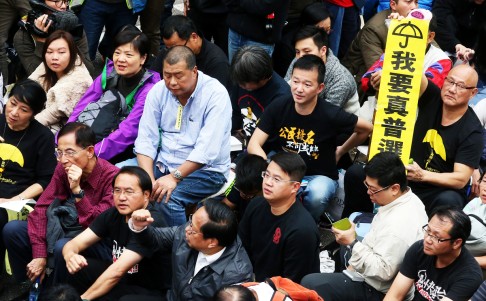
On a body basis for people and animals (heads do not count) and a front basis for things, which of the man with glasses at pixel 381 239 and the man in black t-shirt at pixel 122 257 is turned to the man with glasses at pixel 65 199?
the man with glasses at pixel 381 239

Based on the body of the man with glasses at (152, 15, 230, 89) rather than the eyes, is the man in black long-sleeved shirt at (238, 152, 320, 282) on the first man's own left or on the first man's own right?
on the first man's own left

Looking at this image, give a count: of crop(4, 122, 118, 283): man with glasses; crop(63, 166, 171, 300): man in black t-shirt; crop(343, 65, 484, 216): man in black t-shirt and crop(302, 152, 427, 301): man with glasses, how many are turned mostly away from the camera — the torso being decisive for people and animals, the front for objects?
0

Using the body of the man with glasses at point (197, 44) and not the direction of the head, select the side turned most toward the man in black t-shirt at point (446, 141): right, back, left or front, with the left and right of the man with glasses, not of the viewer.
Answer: left

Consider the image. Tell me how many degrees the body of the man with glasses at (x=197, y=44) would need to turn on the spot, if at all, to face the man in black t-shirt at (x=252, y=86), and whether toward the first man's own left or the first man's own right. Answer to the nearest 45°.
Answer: approximately 90° to the first man's own left

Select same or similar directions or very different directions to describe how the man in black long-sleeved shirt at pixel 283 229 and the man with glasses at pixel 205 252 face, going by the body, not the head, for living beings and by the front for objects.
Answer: same or similar directions

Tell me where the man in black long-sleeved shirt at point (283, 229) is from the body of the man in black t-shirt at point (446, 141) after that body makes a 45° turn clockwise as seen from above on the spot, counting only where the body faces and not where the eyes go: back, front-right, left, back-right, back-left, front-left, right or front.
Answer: front-left

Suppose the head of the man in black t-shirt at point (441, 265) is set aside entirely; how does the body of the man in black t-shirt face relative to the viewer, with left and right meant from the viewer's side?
facing the viewer and to the left of the viewer

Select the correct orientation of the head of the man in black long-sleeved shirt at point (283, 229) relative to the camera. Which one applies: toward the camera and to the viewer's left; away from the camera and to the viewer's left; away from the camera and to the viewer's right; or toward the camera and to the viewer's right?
toward the camera and to the viewer's left

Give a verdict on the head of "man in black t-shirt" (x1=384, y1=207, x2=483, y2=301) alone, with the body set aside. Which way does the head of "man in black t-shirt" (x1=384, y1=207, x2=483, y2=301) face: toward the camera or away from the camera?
toward the camera

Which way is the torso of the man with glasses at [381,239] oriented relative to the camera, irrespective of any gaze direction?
to the viewer's left
